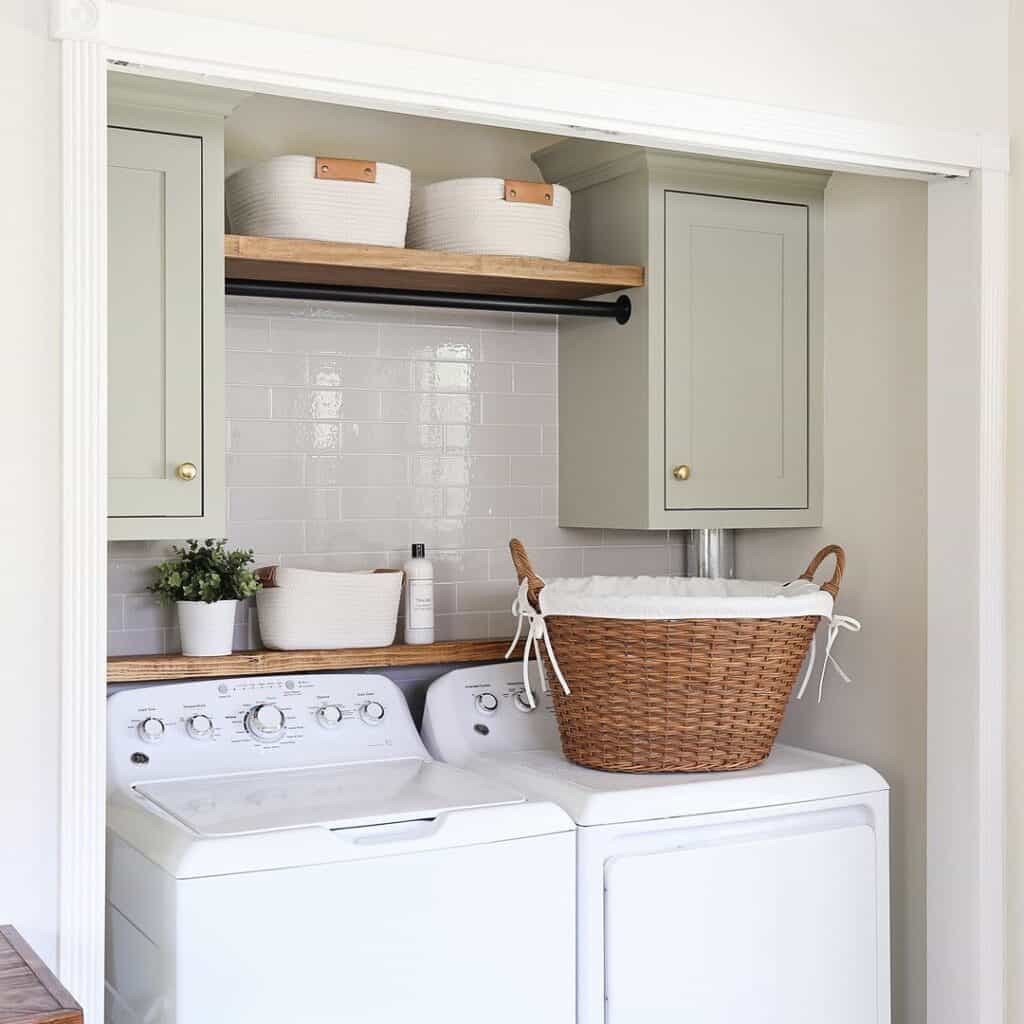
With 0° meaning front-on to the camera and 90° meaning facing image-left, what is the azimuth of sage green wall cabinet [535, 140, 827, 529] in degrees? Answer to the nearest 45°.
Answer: approximately 315°

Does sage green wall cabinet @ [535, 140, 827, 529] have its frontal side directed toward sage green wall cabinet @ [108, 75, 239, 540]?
no

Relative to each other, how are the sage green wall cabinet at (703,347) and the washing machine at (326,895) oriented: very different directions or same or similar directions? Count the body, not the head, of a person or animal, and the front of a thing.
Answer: same or similar directions

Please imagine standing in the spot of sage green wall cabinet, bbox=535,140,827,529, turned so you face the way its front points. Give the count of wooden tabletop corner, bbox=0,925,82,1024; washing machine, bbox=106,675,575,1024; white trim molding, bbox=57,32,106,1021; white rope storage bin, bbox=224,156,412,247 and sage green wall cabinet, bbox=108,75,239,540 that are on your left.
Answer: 0

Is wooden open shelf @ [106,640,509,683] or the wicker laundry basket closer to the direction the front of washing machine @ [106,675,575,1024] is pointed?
the wicker laundry basket

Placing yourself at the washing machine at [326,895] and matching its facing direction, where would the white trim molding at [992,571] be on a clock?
The white trim molding is roughly at 10 o'clock from the washing machine.

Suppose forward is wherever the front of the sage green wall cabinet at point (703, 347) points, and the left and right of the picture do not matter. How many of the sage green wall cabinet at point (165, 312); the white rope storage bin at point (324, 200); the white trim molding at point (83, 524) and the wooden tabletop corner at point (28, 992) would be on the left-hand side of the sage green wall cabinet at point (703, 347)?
0

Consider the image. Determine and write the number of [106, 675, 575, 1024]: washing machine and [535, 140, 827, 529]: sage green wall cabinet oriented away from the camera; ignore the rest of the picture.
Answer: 0

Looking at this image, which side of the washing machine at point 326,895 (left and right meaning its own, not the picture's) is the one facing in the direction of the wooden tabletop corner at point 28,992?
right

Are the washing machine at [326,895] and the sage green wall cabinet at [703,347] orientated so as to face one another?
no

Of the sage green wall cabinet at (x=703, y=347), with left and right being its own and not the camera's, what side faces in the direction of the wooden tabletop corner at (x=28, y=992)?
right

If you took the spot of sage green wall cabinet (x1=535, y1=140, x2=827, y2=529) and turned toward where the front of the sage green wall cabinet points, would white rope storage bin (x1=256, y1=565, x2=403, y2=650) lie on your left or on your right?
on your right
